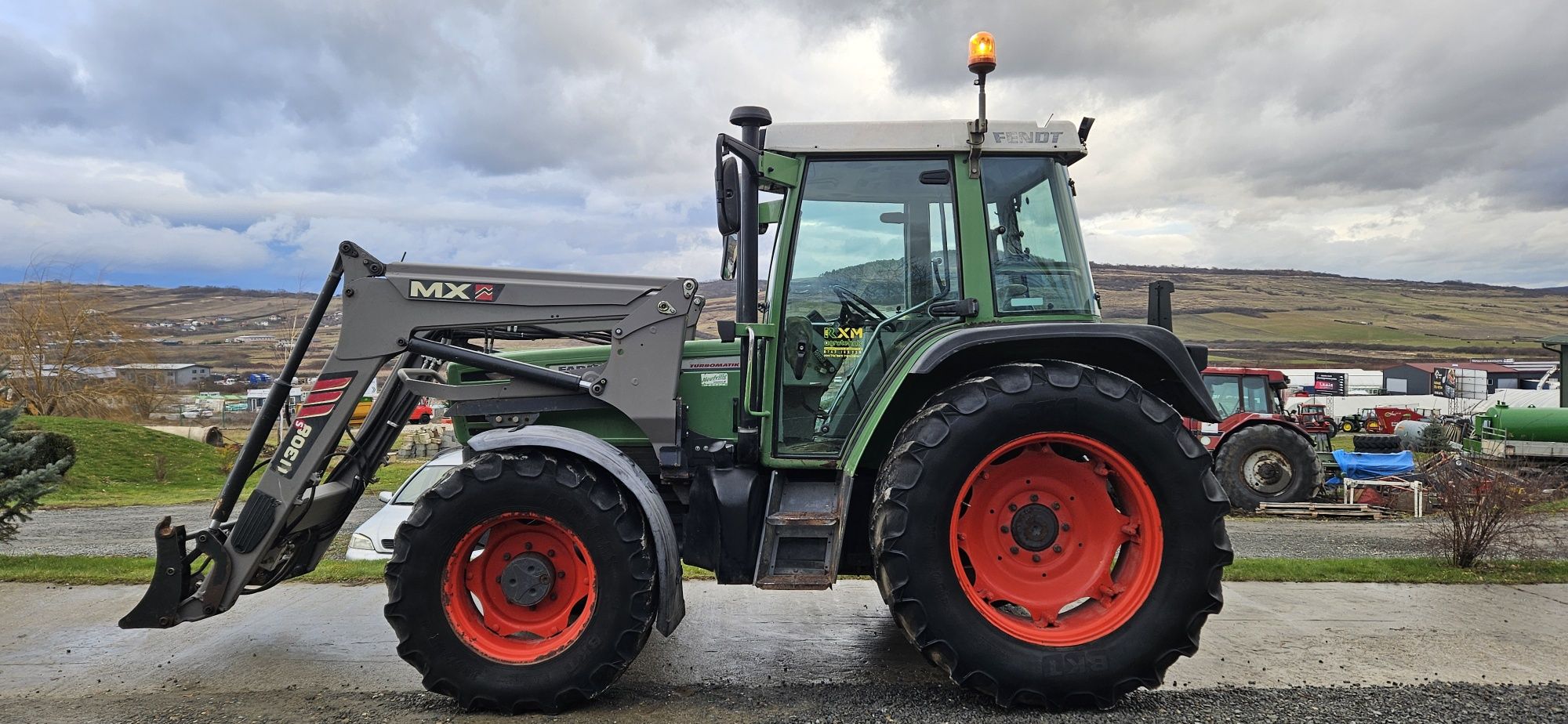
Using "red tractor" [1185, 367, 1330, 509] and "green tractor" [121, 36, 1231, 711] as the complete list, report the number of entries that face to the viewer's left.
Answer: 2

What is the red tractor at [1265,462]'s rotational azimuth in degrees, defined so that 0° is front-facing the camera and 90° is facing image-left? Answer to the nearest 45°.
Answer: approximately 90°

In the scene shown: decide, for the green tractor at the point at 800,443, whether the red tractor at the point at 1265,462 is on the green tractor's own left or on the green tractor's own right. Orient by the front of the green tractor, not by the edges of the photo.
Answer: on the green tractor's own right

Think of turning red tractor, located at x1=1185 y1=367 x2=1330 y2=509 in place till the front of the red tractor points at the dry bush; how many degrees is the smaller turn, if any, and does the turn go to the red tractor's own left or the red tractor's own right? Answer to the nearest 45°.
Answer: approximately 90° to the red tractor's own left

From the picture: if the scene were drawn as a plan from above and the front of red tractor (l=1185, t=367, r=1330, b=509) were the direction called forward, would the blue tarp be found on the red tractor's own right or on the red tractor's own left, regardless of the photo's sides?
on the red tractor's own right

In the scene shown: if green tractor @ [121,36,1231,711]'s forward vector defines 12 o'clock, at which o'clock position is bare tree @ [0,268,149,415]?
The bare tree is roughly at 2 o'clock from the green tractor.

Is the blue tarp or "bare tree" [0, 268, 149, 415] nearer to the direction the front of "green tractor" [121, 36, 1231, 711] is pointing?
the bare tree

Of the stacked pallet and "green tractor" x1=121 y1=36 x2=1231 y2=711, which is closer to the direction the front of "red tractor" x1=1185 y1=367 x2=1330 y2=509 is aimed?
the green tractor

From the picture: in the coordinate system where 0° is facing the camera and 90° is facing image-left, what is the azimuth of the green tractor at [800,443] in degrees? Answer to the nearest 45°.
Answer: approximately 90°

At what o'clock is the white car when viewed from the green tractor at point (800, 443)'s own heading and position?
The white car is roughly at 2 o'clock from the green tractor.
